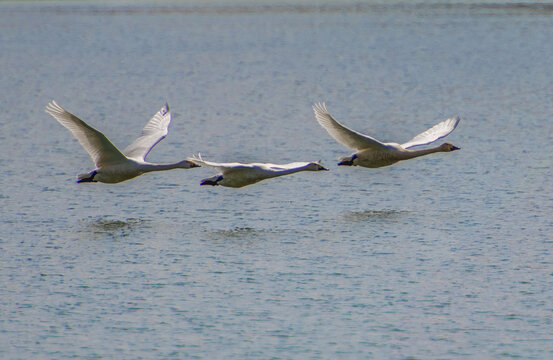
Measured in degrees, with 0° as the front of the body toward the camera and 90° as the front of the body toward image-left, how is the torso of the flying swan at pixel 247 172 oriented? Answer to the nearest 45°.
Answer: approximately 270°

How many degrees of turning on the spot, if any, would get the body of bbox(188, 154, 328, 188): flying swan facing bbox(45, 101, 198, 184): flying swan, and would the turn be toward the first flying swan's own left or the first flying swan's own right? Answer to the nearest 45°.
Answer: approximately 180°
